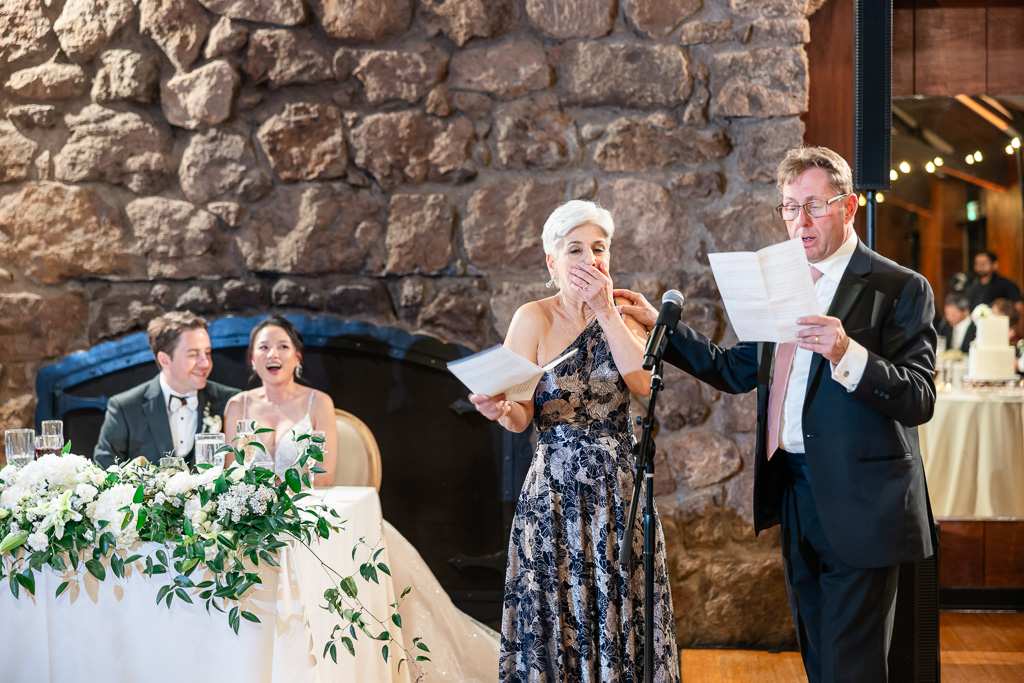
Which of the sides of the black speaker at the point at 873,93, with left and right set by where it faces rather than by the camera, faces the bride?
right

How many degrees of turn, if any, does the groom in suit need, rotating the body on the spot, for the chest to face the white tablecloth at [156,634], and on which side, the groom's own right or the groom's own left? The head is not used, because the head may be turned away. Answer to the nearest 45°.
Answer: approximately 45° to the groom's own right

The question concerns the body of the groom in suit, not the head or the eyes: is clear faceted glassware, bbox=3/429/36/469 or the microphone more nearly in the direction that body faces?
the microphone

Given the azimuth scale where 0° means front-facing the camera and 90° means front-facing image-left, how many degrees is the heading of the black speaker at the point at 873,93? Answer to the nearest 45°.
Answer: approximately 0°

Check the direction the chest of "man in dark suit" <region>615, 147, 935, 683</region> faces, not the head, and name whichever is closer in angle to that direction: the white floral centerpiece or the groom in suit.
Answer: the white floral centerpiece

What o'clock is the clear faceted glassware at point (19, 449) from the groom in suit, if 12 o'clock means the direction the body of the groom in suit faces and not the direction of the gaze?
The clear faceted glassware is roughly at 2 o'clock from the groom in suit.

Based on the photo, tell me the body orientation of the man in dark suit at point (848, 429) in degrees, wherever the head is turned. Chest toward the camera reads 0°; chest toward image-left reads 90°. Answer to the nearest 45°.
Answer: approximately 45°

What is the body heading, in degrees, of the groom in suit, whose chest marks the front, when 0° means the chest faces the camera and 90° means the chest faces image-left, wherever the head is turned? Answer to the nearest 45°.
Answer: approximately 315°
